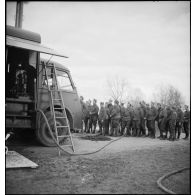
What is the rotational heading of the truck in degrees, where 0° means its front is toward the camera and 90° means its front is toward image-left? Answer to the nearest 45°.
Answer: approximately 225°

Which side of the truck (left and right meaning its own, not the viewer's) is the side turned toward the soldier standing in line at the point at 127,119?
front

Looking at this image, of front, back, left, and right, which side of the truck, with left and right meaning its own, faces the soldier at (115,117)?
front

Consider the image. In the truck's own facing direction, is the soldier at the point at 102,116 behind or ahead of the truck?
ahead

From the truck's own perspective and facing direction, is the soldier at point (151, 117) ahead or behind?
ahead
